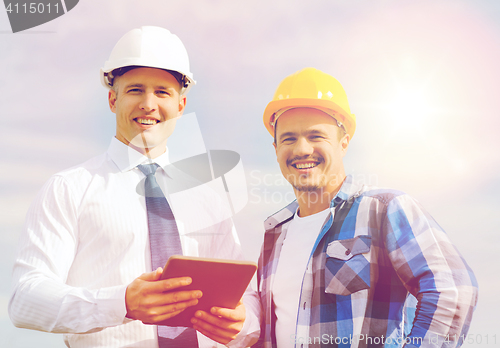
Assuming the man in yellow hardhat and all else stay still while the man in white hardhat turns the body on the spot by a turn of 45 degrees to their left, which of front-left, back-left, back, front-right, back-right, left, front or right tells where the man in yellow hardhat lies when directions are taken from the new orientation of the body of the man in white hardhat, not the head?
front

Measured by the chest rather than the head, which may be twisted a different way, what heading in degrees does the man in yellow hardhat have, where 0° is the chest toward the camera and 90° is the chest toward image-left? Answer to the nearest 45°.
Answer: approximately 45°

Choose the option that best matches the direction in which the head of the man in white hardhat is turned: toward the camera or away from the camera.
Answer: toward the camera

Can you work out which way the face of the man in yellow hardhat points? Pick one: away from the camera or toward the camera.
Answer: toward the camera

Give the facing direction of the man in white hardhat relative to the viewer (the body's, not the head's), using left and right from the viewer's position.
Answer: facing the viewer and to the right of the viewer
